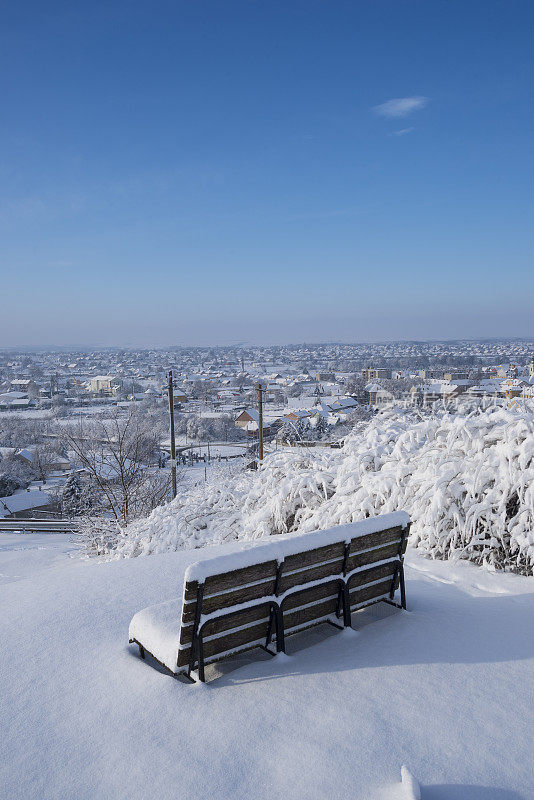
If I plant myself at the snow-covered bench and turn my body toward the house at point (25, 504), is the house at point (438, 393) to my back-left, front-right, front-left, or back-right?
front-right

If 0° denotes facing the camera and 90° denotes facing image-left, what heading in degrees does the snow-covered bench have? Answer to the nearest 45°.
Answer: approximately 135°

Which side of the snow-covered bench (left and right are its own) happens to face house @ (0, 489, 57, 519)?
front

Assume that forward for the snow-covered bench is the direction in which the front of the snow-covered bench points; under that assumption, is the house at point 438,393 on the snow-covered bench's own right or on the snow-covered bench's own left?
on the snow-covered bench's own right

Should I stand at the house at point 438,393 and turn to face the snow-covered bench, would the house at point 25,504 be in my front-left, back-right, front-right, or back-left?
front-right

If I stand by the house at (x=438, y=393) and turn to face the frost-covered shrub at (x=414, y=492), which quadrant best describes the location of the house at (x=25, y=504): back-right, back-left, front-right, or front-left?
front-right

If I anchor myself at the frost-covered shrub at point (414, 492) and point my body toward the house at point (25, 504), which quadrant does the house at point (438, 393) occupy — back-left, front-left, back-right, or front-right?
front-right
